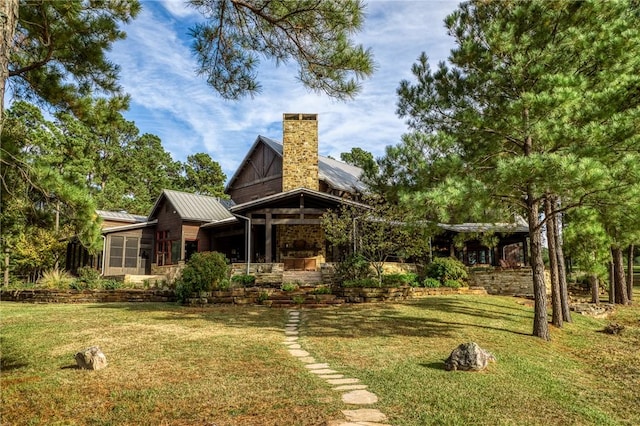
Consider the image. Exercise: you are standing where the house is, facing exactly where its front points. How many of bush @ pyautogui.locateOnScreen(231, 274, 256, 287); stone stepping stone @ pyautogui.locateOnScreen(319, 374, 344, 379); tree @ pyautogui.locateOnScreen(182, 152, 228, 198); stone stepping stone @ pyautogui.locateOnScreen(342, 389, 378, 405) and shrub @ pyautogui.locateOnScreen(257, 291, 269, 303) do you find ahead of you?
4

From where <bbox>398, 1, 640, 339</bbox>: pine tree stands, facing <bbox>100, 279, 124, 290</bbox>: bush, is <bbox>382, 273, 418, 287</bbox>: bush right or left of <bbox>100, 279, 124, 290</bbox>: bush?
right

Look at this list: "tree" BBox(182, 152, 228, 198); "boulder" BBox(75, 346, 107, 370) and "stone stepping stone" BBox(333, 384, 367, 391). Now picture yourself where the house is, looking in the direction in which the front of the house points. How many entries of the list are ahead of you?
2

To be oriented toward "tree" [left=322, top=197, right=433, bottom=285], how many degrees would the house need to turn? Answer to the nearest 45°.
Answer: approximately 45° to its left

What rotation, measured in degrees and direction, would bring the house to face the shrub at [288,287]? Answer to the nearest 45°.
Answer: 0° — it already faces it

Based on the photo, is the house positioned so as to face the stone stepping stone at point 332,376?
yes

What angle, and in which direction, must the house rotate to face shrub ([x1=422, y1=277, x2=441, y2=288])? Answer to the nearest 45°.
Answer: approximately 45° to its left

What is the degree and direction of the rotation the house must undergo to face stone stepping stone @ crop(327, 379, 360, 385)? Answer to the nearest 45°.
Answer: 0° — it already faces it

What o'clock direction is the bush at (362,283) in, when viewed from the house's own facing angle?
The bush is roughly at 11 o'clock from the house.

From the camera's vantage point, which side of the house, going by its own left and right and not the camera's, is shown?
front

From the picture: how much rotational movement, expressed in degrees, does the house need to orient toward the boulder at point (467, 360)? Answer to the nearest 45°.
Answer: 0° — it already faces it

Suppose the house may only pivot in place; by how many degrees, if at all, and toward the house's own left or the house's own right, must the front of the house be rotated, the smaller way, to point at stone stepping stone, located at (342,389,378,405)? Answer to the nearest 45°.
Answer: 0° — it already faces it

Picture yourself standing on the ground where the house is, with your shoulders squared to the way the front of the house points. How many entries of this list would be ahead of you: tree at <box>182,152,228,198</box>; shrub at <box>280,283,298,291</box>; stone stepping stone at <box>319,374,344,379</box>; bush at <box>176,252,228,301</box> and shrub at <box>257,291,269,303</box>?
4

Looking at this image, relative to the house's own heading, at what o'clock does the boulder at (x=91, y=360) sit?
The boulder is roughly at 12 o'clock from the house.

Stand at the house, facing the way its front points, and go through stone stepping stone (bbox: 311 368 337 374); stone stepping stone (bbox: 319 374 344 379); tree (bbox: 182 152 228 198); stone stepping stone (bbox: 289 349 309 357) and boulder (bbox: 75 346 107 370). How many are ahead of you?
4

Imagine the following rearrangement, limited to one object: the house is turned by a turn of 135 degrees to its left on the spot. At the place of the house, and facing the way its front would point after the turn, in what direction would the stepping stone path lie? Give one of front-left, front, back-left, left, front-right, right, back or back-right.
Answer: back-right

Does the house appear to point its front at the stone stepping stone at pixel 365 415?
yes
